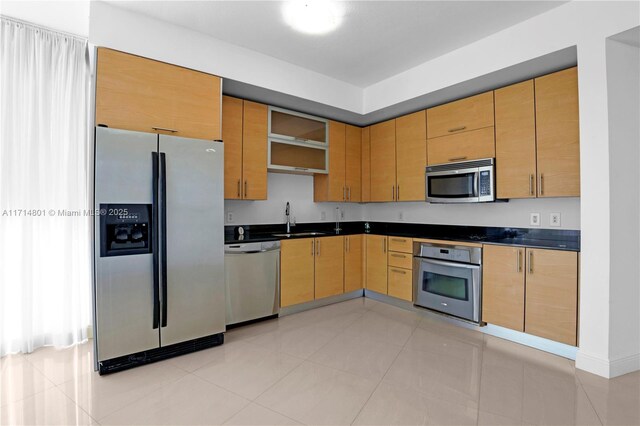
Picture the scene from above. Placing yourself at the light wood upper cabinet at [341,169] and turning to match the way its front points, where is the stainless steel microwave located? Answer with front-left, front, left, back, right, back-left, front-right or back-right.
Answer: front

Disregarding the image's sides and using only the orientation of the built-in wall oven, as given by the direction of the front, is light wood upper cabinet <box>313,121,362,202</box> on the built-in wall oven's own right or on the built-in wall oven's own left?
on the built-in wall oven's own right

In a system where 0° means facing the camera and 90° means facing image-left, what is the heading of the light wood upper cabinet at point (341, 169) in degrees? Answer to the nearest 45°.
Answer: approximately 315°

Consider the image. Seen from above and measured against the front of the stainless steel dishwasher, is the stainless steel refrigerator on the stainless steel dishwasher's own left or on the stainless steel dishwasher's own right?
on the stainless steel dishwasher's own right

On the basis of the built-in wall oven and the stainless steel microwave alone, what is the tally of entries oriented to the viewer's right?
0

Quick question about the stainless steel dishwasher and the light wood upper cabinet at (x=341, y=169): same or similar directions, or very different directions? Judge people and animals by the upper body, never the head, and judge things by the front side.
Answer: same or similar directions

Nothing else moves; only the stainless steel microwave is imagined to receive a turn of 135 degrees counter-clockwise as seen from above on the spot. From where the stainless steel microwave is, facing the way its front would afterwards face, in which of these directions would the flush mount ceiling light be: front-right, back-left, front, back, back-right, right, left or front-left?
back-right

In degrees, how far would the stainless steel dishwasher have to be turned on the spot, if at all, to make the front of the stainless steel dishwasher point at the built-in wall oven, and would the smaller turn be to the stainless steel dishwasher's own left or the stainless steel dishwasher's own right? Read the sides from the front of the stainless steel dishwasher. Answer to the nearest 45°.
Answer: approximately 45° to the stainless steel dishwasher's own left

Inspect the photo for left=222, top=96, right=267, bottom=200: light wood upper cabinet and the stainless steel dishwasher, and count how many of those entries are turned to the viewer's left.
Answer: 0

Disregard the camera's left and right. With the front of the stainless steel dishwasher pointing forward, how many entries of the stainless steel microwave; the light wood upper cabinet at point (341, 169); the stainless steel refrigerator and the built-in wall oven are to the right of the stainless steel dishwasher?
1
